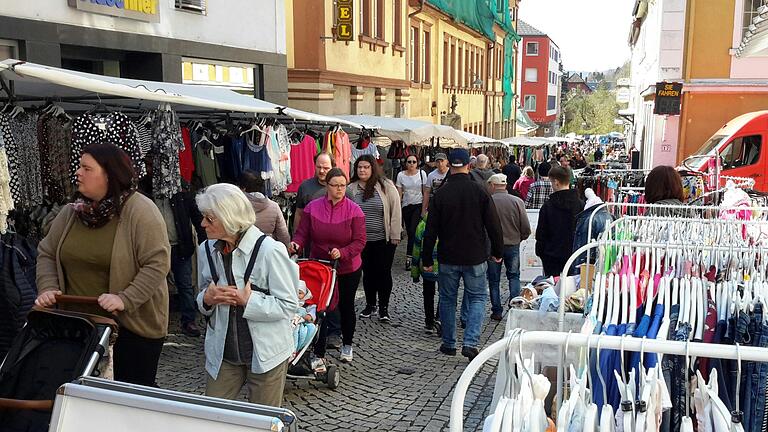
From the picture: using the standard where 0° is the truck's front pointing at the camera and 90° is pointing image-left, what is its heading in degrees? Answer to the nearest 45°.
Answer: approximately 45°

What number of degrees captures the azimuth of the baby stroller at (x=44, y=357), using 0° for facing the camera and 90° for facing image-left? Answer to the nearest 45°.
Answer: approximately 45°

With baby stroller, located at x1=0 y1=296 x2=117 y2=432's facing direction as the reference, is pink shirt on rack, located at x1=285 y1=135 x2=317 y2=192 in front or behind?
behind

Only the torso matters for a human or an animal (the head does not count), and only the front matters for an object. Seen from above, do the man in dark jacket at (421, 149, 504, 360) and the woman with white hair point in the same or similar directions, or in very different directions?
very different directions

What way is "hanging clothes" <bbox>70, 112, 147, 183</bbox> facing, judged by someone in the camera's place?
facing the viewer

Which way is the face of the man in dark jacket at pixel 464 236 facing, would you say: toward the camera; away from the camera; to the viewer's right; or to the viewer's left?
away from the camera

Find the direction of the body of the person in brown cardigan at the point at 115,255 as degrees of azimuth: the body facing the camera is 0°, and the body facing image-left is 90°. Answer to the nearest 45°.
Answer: approximately 45°

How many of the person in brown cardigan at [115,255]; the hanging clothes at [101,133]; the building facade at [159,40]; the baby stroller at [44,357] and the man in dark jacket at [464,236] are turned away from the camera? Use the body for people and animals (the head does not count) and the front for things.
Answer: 1

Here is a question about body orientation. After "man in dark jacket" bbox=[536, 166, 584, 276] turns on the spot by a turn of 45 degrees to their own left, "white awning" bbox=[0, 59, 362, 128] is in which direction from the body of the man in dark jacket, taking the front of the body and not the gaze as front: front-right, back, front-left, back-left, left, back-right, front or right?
front-left

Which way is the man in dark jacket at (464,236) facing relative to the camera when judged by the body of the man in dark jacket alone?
away from the camera

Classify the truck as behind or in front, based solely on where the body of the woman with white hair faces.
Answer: behind

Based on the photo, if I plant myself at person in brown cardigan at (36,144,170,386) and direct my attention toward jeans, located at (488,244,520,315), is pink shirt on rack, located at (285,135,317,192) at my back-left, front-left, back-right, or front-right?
front-left

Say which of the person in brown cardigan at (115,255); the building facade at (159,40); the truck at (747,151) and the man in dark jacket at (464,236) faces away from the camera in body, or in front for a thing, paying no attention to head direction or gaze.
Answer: the man in dark jacket

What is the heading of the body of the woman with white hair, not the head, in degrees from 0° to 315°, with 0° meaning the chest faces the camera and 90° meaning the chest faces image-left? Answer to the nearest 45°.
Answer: approximately 45°

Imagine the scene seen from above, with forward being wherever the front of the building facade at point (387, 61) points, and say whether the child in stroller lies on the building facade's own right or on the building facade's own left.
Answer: on the building facade's own right

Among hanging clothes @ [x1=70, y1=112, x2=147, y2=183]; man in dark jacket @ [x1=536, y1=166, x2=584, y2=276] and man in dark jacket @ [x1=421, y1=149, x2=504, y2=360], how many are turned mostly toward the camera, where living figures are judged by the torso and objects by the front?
1

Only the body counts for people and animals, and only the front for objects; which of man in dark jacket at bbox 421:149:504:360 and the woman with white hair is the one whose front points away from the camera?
the man in dark jacket

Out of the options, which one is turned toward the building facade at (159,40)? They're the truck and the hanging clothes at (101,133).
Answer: the truck

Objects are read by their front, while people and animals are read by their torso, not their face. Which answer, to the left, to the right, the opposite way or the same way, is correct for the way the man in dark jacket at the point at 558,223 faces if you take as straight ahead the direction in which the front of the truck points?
to the right
